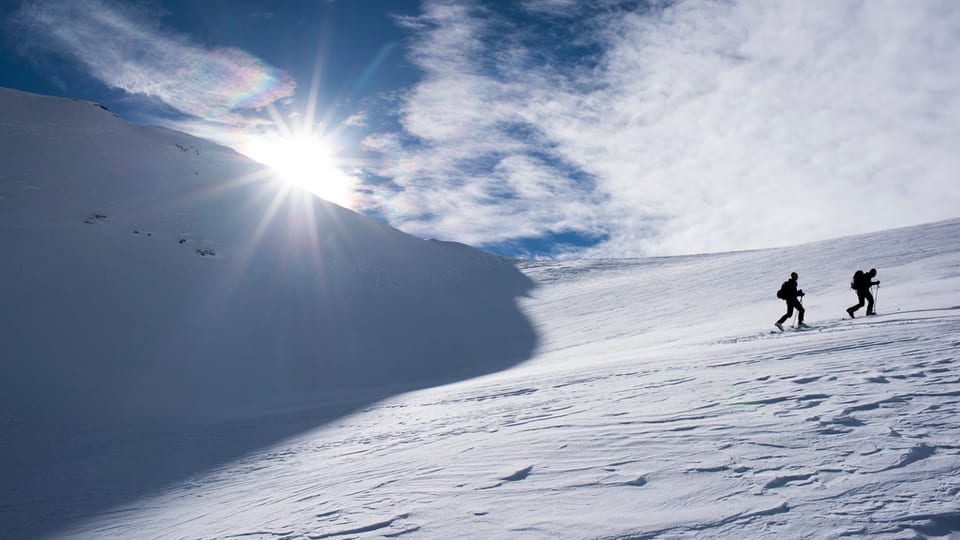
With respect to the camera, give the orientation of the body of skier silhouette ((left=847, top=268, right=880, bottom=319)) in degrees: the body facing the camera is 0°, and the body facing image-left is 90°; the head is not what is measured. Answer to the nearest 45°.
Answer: approximately 270°
